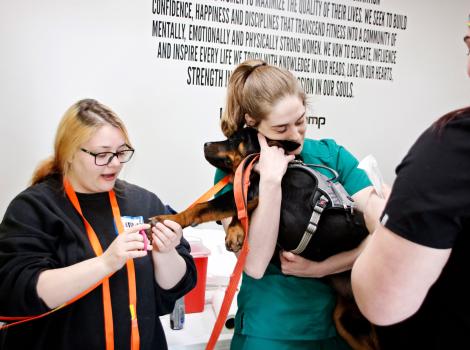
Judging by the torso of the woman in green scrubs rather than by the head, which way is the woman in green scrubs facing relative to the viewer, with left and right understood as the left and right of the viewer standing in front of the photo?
facing the viewer and to the right of the viewer

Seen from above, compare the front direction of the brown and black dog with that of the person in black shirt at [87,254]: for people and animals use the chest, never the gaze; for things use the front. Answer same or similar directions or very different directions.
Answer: very different directions

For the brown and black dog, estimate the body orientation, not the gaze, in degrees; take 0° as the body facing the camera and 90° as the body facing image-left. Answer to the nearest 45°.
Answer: approximately 90°

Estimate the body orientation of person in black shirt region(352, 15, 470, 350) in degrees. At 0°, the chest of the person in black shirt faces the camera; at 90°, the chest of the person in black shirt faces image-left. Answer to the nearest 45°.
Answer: approximately 135°

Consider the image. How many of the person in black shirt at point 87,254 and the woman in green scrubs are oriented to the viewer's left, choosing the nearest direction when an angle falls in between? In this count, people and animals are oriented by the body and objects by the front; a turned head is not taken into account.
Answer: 0

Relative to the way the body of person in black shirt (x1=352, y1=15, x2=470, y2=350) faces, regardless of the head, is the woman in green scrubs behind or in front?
in front

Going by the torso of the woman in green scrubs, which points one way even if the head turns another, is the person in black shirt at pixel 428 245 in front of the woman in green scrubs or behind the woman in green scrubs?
in front

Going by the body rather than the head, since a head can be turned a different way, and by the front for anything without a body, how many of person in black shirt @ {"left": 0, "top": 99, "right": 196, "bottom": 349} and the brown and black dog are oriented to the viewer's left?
1
